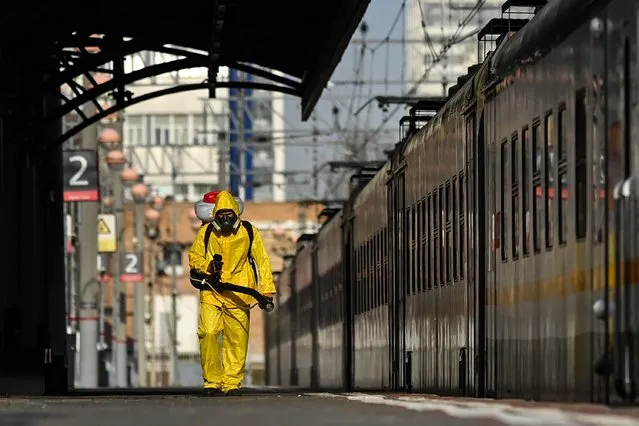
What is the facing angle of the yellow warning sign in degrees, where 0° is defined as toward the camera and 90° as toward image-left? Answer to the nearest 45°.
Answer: approximately 0°

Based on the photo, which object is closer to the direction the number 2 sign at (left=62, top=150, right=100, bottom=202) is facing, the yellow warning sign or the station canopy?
the station canopy

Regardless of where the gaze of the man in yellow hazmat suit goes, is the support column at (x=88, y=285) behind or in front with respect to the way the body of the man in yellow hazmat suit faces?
behind

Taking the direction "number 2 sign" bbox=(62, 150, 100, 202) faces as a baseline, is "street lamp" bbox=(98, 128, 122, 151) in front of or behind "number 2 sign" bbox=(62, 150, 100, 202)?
behind

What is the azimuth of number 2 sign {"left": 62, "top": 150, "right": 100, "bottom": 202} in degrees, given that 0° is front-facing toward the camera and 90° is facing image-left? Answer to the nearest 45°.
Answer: approximately 0°

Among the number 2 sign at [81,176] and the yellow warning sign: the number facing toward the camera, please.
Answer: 2
